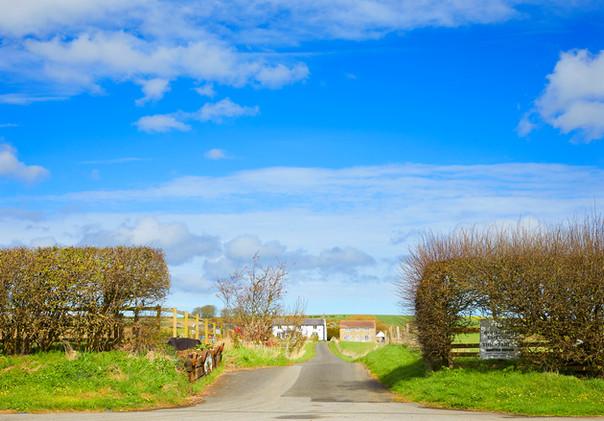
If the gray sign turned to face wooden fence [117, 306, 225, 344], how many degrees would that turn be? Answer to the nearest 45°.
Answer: approximately 90° to its right

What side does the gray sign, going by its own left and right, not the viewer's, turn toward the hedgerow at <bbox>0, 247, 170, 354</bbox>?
right

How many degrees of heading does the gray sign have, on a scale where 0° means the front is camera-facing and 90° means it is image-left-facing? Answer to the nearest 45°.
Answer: approximately 0°
